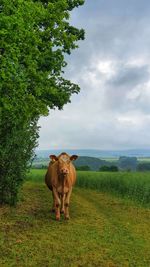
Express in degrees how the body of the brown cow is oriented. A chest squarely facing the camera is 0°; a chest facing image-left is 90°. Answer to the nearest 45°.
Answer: approximately 0°
